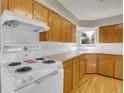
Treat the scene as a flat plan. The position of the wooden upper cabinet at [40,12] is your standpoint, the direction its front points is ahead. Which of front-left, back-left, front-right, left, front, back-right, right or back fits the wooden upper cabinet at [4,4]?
right

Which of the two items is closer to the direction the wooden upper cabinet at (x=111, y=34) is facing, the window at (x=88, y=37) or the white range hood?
the white range hood

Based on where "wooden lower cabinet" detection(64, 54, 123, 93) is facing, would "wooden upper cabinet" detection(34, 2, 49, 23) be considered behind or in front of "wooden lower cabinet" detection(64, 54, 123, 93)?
in front

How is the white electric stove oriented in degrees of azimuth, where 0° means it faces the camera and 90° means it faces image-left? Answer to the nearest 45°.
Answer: approximately 315°

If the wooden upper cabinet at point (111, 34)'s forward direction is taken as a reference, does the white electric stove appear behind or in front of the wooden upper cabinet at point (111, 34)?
in front

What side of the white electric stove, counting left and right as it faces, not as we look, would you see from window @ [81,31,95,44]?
left

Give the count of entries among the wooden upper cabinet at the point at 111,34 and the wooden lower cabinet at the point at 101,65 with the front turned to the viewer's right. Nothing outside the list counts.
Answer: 0

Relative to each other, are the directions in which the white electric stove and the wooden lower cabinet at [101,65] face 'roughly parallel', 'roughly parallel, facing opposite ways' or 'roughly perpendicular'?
roughly perpendicular

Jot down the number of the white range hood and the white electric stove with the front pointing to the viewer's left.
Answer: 0

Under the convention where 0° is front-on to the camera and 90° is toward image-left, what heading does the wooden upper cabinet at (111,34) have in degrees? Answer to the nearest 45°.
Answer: approximately 45°

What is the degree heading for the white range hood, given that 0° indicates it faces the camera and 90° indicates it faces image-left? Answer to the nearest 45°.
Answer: approximately 315°
